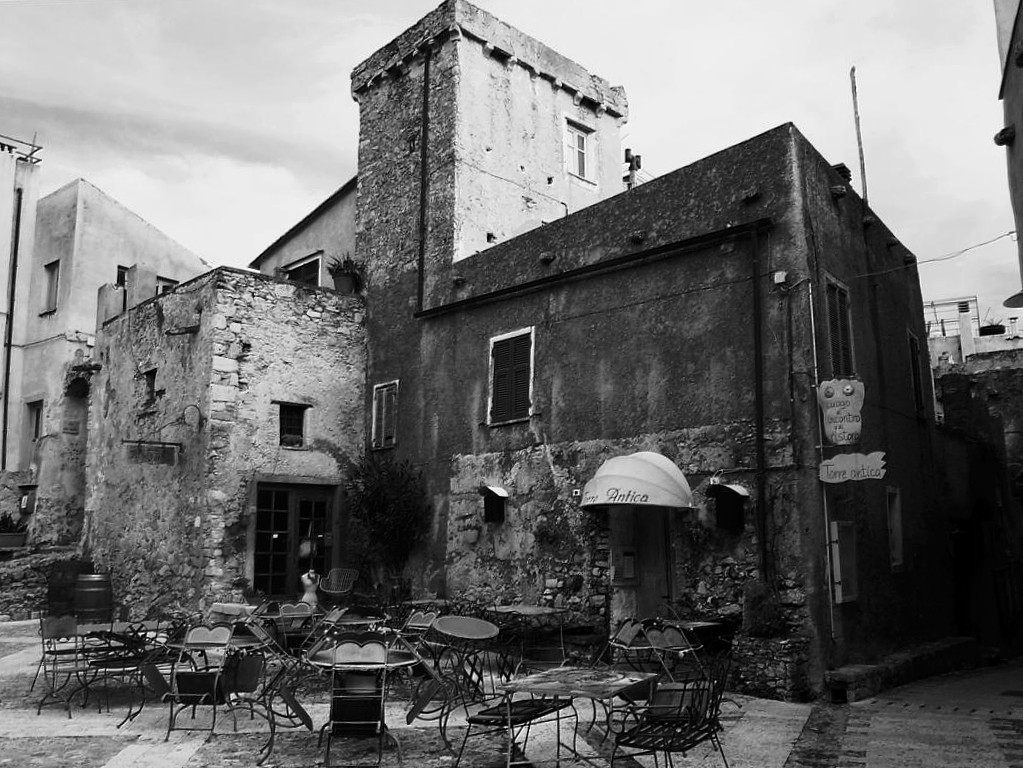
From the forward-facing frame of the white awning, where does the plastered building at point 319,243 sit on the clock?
The plastered building is roughly at 3 o'clock from the white awning.

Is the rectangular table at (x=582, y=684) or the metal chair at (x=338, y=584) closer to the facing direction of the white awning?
the rectangular table

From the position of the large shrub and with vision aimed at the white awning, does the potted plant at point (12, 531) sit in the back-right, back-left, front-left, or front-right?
back-right

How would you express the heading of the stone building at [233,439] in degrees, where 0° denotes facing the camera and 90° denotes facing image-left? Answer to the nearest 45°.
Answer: approximately 315°

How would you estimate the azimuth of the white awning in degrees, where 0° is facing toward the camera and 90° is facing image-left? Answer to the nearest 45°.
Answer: approximately 45°

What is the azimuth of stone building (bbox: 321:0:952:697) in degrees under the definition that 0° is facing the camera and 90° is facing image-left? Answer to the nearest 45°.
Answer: approximately 45°

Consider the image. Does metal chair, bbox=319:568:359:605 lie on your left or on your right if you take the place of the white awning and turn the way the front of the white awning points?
on your right

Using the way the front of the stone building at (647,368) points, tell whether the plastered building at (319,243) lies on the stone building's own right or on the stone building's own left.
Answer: on the stone building's own right
